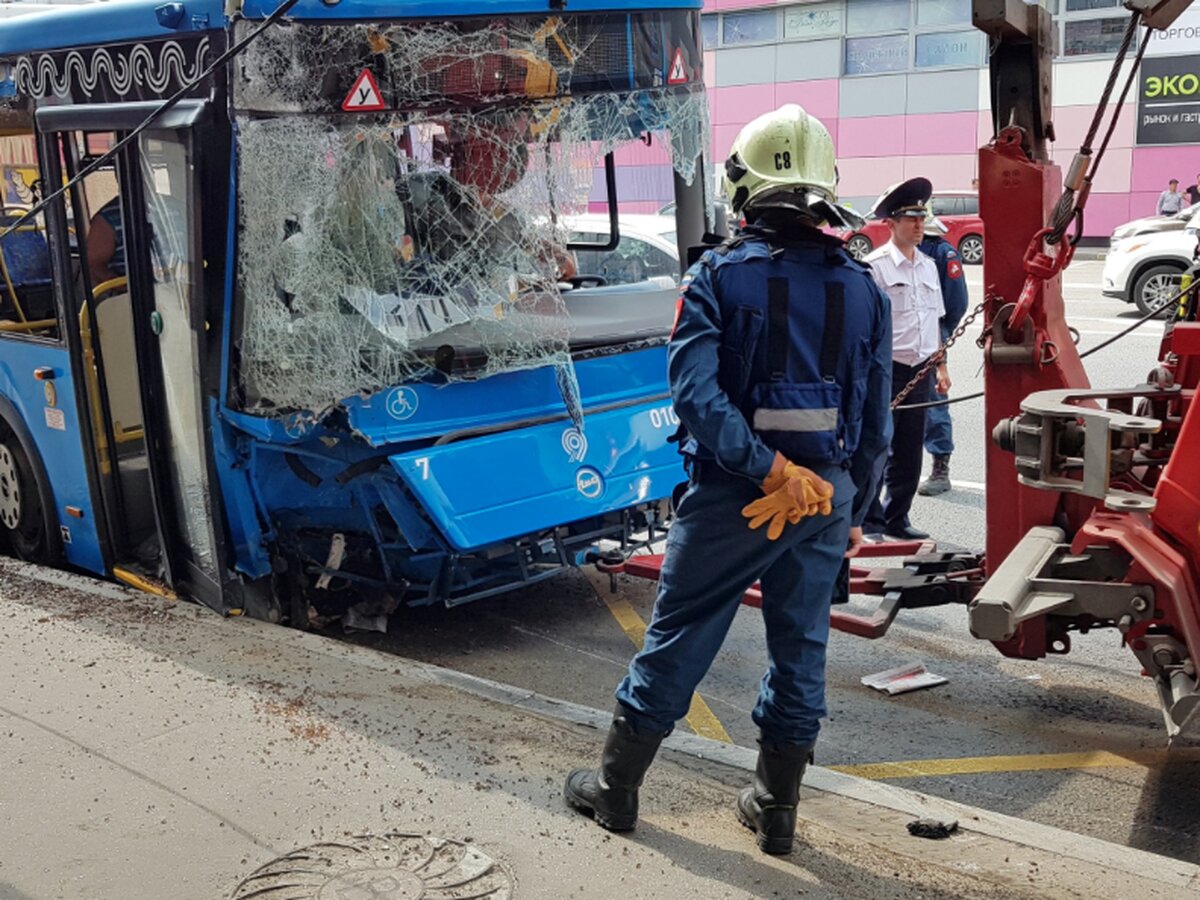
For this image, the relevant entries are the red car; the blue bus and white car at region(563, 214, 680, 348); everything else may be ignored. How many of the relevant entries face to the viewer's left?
2

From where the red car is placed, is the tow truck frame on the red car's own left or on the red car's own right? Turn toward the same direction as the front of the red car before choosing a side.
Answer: on the red car's own left

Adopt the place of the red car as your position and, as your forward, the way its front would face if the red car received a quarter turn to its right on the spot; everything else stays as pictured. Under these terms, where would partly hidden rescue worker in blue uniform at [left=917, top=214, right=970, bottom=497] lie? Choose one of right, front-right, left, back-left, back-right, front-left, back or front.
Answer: back

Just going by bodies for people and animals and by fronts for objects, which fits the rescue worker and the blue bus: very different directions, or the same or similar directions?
very different directions

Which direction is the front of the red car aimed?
to the viewer's left

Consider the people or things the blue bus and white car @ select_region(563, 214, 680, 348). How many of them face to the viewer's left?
1

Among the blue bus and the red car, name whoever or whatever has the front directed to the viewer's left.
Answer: the red car

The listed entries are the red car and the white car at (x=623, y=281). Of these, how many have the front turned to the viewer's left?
2

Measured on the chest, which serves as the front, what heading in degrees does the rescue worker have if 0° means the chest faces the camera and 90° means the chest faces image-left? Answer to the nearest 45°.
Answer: approximately 135°

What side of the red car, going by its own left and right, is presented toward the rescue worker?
left

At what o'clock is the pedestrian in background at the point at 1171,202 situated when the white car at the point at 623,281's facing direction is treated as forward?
The pedestrian in background is roughly at 4 o'clock from the white car.

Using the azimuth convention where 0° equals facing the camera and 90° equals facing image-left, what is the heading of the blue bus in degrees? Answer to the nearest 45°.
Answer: approximately 315°
